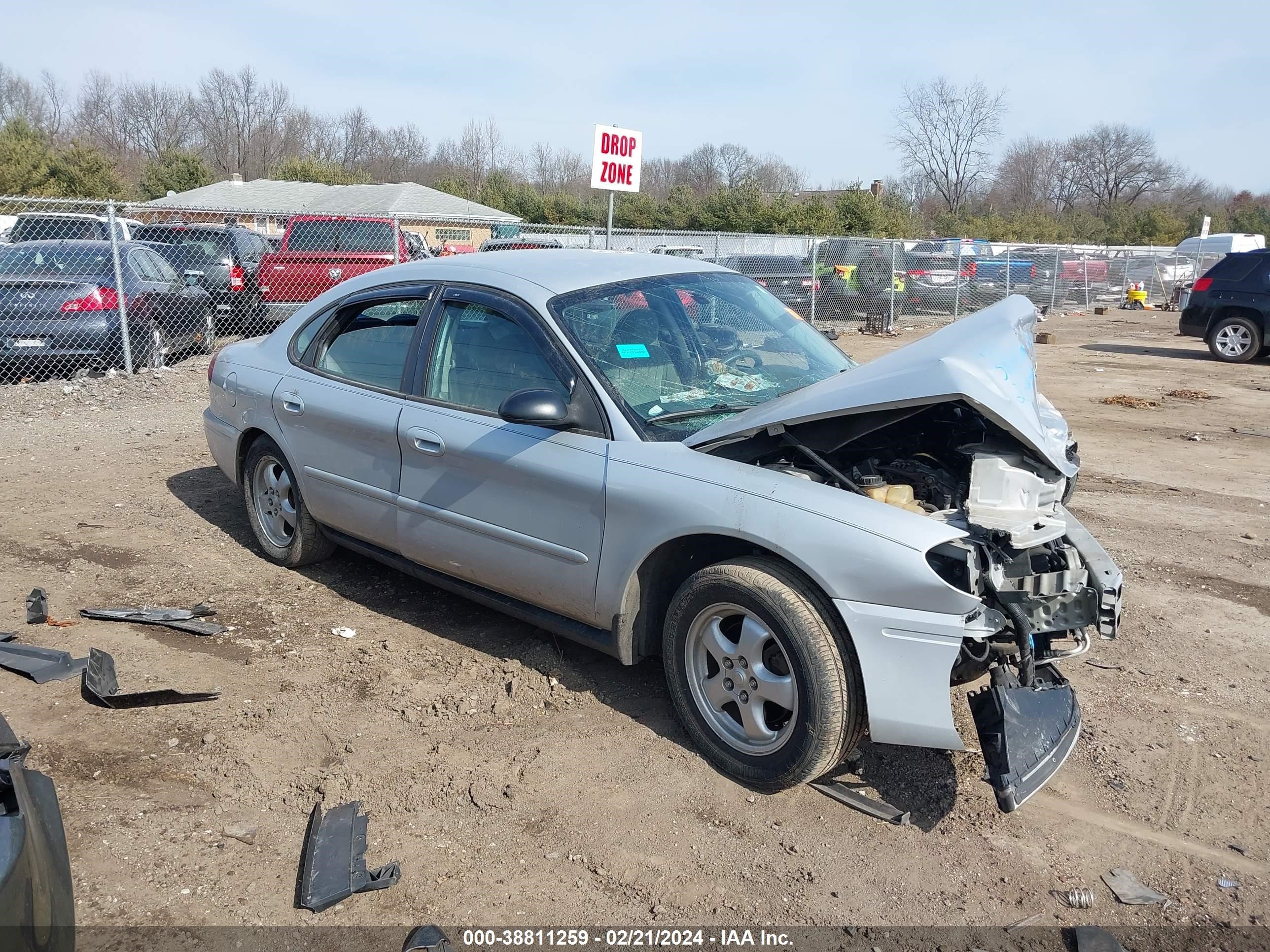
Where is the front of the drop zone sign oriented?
toward the camera

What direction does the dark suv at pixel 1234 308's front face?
to the viewer's right

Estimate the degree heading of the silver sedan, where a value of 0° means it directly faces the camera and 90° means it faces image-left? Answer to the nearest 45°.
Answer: approximately 315°

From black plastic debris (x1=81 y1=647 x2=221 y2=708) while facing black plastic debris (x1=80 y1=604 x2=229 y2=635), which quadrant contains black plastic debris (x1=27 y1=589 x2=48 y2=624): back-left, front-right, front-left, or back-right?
front-left

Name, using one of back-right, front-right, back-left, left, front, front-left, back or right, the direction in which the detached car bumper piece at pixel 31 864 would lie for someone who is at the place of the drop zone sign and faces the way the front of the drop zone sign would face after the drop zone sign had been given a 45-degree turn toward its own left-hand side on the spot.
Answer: front-right

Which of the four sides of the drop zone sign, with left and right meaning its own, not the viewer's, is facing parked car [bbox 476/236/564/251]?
back

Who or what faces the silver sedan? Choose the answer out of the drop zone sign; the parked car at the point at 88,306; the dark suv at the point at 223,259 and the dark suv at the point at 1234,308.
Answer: the drop zone sign

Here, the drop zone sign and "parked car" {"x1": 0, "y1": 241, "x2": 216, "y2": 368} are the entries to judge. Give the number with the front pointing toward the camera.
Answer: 1

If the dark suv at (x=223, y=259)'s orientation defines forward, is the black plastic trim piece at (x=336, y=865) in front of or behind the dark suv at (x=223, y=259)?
behind

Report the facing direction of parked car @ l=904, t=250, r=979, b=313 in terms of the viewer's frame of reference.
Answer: facing away from the viewer

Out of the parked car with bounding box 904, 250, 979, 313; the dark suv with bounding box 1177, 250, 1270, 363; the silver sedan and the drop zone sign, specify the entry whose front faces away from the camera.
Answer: the parked car

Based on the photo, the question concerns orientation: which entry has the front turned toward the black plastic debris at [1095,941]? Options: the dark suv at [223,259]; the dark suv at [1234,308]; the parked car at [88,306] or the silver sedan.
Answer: the silver sedan

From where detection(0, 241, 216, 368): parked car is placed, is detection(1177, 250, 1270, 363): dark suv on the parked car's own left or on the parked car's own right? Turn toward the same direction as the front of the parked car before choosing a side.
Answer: on the parked car's own right

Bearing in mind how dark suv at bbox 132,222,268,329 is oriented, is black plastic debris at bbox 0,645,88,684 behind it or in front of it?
behind

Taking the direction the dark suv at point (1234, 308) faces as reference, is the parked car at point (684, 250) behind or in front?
behind

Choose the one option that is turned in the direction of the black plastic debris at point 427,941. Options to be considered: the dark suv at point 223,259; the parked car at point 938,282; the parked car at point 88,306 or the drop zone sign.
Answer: the drop zone sign

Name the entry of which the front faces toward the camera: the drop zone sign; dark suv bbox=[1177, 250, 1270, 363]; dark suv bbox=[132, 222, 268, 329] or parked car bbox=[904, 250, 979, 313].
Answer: the drop zone sign

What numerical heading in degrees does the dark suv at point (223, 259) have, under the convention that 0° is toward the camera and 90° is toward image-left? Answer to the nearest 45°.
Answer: approximately 225°

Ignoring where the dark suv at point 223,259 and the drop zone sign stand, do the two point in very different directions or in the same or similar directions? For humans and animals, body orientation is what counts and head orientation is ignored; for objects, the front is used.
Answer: very different directions

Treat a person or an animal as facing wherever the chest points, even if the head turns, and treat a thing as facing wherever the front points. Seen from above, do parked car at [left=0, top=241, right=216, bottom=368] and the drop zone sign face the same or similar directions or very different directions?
very different directions
